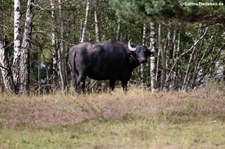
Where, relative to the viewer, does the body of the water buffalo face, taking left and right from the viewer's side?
facing to the right of the viewer
